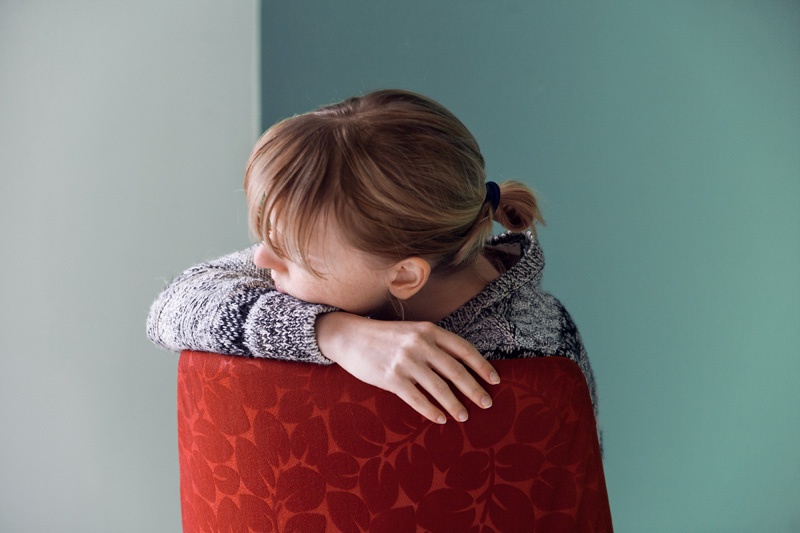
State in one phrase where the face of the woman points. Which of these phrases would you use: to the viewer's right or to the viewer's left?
to the viewer's left

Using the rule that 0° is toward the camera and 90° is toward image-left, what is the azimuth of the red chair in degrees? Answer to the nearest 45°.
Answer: approximately 180°

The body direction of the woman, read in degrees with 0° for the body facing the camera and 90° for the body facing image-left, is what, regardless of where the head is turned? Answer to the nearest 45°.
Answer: approximately 45°
